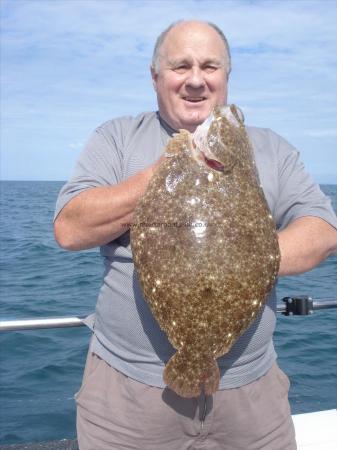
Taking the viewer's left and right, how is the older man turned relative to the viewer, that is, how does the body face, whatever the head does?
facing the viewer
